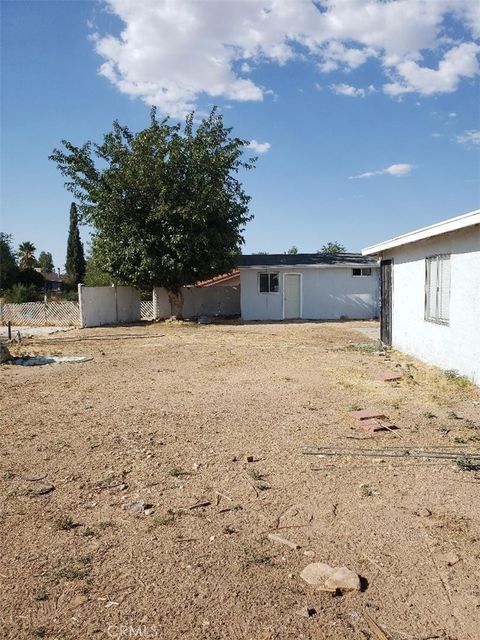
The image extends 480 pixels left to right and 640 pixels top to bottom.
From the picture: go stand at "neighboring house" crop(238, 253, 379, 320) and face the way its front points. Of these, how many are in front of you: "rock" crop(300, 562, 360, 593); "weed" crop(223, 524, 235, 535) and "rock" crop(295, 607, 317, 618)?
3

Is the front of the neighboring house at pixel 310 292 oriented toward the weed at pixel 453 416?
yes

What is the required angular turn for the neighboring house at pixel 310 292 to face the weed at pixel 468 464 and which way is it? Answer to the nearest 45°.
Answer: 0° — it already faces it

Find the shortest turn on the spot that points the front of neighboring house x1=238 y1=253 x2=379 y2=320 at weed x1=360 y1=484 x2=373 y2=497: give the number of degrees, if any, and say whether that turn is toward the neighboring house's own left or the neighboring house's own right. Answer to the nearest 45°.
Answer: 0° — it already faces it

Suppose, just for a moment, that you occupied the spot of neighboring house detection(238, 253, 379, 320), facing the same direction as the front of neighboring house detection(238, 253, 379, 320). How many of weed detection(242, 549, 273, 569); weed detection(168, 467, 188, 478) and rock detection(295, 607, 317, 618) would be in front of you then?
3

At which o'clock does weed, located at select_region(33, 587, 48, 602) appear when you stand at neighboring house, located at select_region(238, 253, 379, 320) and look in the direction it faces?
The weed is roughly at 12 o'clock from the neighboring house.

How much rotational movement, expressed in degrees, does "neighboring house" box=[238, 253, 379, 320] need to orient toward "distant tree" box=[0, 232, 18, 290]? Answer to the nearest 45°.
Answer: approximately 135° to its right

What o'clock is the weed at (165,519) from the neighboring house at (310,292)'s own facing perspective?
The weed is roughly at 12 o'clock from the neighboring house.

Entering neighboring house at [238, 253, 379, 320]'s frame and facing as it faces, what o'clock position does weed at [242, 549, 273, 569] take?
The weed is roughly at 12 o'clock from the neighboring house.

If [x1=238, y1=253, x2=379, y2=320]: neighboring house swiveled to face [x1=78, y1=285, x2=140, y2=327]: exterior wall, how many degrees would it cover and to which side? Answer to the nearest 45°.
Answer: approximately 90° to its right

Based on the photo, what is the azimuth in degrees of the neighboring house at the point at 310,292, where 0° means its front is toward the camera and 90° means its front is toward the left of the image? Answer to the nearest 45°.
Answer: approximately 0°
